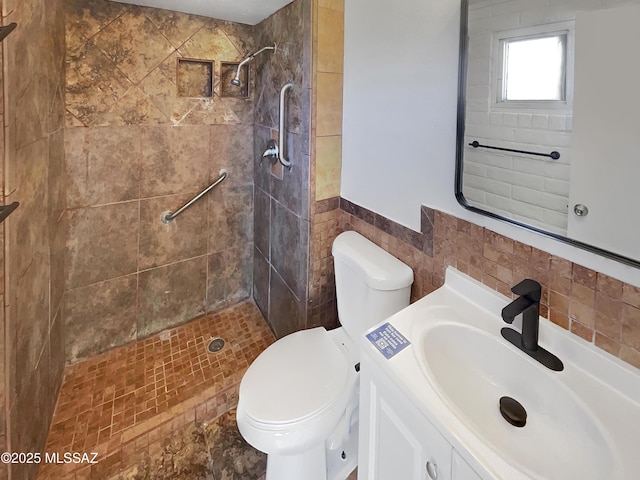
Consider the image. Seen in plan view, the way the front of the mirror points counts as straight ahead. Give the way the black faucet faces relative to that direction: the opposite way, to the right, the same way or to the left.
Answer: the same way

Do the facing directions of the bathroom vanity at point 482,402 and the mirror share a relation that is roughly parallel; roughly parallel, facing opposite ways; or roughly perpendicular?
roughly parallel

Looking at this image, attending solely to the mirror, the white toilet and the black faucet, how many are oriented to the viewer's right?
0

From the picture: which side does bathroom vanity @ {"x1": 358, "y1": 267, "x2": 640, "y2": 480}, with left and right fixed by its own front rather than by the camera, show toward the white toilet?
right

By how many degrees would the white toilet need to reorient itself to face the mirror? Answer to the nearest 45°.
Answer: approximately 90° to its left

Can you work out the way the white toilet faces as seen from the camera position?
facing the viewer and to the left of the viewer

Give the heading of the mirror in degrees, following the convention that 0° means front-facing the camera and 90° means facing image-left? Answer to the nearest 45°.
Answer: approximately 45°

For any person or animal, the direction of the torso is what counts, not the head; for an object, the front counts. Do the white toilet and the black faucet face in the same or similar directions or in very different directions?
same or similar directions

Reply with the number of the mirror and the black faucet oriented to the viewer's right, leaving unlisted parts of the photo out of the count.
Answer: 0
